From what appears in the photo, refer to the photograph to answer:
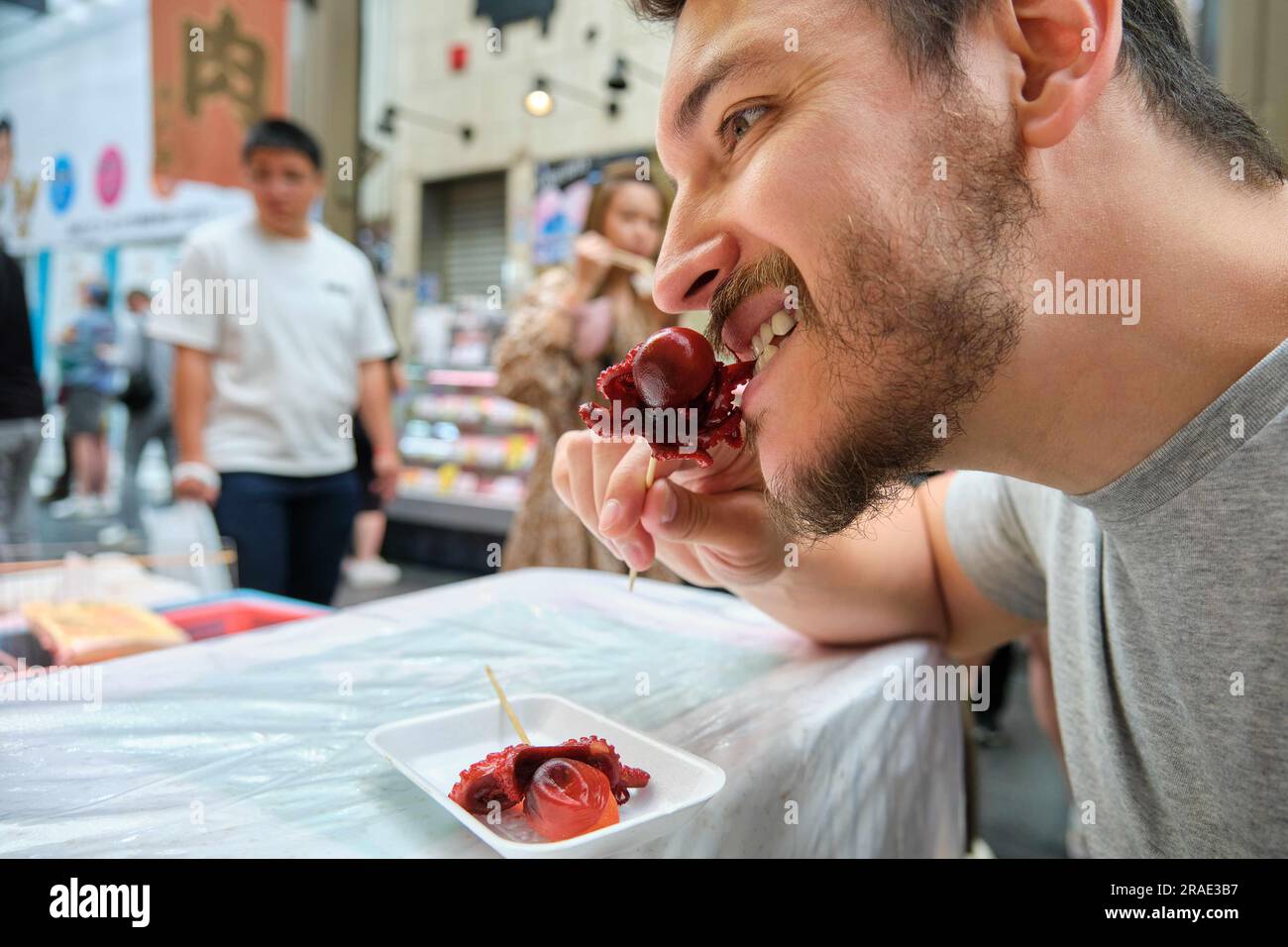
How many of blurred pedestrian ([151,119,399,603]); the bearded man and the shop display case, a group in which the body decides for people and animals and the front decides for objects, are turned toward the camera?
2

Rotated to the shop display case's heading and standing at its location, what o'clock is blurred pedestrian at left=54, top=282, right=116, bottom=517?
The blurred pedestrian is roughly at 4 o'clock from the shop display case.

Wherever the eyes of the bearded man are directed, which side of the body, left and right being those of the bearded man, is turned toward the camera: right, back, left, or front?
left

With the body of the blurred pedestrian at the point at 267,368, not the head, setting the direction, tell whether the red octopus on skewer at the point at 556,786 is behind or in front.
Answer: in front

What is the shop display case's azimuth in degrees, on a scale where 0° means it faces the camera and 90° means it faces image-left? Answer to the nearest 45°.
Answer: approximately 0°

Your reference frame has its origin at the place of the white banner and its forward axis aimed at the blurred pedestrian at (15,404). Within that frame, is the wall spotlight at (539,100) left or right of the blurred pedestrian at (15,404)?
left
